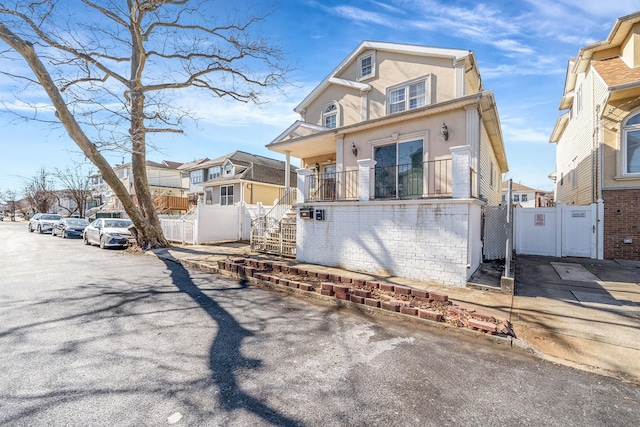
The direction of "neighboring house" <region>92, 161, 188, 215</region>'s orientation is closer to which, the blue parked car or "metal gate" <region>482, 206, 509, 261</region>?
the blue parked car

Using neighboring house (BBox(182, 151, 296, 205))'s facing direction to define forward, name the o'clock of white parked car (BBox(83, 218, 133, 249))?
The white parked car is roughly at 12 o'clock from the neighboring house.

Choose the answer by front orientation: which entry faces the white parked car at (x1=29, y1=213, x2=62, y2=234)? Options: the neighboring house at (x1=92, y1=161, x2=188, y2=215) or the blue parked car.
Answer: the neighboring house

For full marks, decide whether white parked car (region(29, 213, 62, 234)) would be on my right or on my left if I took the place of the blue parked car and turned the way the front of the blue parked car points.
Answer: on my right

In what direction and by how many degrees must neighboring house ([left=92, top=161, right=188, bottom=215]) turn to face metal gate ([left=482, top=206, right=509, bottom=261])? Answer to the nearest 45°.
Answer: approximately 45° to its left

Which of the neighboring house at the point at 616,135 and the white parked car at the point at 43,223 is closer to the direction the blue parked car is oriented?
the neighboring house

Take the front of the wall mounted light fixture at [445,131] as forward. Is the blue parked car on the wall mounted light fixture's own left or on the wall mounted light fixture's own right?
on the wall mounted light fixture's own right
